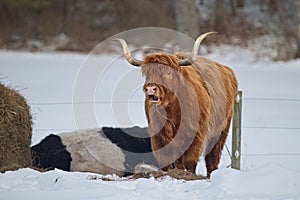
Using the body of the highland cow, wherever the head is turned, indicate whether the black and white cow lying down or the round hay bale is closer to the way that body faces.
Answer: the round hay bale

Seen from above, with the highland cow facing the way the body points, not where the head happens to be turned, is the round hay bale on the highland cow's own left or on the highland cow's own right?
on the highland cow's own right

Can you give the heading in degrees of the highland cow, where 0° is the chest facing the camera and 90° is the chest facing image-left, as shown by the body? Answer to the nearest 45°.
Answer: approximately 45°

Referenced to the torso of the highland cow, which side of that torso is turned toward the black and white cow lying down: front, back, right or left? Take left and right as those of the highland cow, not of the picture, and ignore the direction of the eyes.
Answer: right

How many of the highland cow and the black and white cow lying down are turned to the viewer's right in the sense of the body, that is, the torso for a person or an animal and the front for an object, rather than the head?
1

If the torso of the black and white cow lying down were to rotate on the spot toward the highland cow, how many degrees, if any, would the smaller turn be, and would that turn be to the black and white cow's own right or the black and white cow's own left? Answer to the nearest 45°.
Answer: approximately 45° to the black and white cow's own right

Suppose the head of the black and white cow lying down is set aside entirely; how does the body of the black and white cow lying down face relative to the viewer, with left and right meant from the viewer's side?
facing to the right of the viewer
